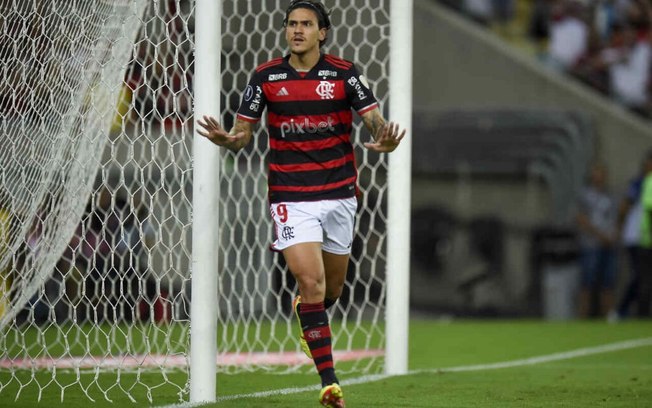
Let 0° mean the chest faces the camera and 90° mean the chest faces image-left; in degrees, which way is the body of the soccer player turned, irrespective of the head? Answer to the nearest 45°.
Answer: approximately 0°

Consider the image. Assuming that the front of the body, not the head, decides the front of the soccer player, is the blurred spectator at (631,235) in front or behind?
behind
